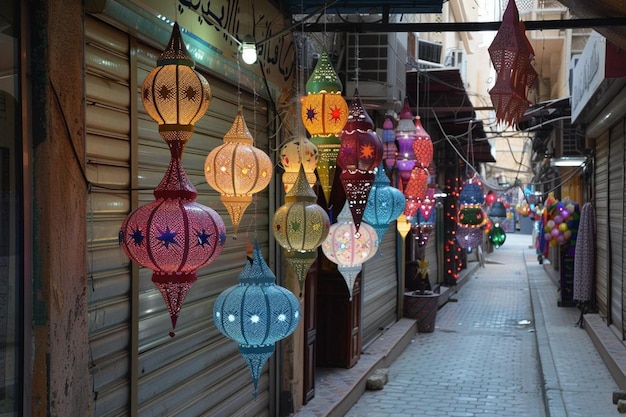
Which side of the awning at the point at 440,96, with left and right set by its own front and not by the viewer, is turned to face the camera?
right

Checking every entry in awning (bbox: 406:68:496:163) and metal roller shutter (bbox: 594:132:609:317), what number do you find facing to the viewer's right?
1

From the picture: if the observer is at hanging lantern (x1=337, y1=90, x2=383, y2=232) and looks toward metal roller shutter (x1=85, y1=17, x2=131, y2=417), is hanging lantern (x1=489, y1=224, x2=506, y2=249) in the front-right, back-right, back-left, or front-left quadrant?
back-right

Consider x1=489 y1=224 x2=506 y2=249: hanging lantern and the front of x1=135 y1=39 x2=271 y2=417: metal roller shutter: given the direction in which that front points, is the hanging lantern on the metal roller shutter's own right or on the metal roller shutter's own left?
on the metal roller shutter's own left

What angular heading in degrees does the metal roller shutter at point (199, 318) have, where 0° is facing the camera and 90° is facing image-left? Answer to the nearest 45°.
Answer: approximately 315°

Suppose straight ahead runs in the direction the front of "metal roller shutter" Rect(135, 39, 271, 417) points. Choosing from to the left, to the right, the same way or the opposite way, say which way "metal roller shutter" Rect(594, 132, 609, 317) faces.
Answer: the opposite way

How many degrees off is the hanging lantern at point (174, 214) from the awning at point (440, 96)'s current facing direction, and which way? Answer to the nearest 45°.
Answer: approximately 90° to its right

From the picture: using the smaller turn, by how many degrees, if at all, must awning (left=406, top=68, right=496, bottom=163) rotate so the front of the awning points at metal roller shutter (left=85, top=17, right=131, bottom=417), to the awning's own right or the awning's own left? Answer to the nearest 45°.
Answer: approximately 90° to the awning's own right

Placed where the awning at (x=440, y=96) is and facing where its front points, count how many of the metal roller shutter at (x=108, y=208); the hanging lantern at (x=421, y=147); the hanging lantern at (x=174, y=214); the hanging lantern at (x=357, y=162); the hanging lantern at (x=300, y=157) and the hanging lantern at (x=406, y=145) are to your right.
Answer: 6

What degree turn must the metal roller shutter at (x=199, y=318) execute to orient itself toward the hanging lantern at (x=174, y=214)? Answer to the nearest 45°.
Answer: approximately 45° to its right

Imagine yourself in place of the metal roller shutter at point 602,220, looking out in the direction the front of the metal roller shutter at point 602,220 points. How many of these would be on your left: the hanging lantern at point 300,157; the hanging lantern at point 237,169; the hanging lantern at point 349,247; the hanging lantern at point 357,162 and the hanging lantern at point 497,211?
4

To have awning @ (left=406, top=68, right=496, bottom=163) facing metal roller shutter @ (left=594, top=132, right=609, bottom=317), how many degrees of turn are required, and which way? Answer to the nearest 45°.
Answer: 0° — it already faces it

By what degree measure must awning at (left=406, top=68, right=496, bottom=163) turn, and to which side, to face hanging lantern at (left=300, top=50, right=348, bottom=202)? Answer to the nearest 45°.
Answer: approximately 90° to its right

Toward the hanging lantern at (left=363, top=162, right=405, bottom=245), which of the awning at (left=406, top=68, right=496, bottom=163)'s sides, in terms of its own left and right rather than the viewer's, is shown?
right

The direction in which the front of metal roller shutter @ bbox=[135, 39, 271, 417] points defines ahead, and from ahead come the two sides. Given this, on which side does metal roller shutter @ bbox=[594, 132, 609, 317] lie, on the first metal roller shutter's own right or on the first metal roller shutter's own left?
on the first metal roller shutter's own left

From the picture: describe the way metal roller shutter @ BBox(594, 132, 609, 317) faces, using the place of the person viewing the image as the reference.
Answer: facing to the left of the viewer
